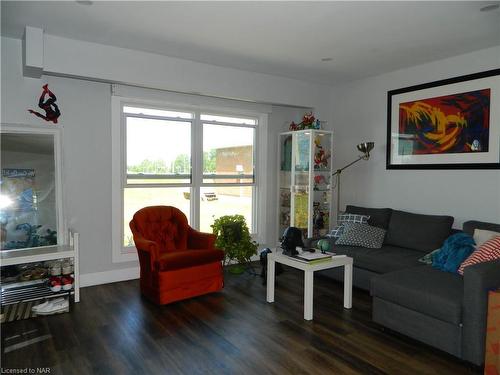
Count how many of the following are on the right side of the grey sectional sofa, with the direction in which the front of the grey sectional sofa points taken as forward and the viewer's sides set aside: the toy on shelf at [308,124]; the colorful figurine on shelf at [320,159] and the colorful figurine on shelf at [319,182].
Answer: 3

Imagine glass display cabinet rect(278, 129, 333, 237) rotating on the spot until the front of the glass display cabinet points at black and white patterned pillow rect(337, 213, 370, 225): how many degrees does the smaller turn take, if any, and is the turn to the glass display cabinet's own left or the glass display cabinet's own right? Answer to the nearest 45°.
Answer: approximately 90° to the glass display cabinet's own left

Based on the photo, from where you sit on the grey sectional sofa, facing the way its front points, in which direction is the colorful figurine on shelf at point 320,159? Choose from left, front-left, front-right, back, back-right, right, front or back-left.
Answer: right

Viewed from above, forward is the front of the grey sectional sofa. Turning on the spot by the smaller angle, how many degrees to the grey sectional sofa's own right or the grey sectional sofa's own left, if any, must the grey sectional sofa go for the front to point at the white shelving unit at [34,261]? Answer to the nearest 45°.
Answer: approximately 45° to the grey sectional sofa's own right

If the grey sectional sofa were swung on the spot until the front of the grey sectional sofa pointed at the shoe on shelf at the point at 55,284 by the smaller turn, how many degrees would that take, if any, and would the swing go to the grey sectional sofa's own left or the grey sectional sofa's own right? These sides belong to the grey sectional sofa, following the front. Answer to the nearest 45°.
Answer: approximately 45° to the grey sectional sofa's own right

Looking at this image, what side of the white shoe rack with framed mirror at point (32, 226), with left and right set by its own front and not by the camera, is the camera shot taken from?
front

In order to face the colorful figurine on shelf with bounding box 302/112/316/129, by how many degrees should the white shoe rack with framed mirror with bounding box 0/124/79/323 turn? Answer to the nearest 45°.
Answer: approximately 90° to its left

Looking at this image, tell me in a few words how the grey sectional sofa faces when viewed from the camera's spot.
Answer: facing the viewer and to the left of the viewer

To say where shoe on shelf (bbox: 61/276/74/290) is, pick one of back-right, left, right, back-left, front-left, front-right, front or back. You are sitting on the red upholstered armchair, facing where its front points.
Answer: back-right

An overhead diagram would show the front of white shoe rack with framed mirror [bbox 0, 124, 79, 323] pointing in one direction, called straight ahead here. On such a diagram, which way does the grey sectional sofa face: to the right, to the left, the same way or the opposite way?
to the right

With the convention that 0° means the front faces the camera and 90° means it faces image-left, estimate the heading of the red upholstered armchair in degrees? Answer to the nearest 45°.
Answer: approximately 315°

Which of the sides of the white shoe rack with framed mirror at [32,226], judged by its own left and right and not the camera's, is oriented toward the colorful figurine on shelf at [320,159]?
left
